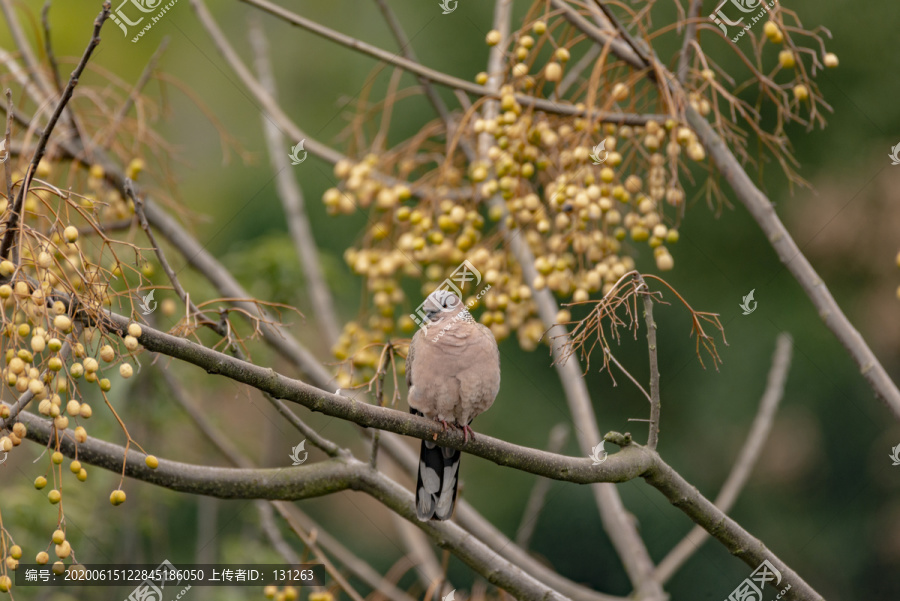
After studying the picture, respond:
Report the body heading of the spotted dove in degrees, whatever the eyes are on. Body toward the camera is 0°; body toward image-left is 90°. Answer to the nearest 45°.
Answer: approximately 0°
